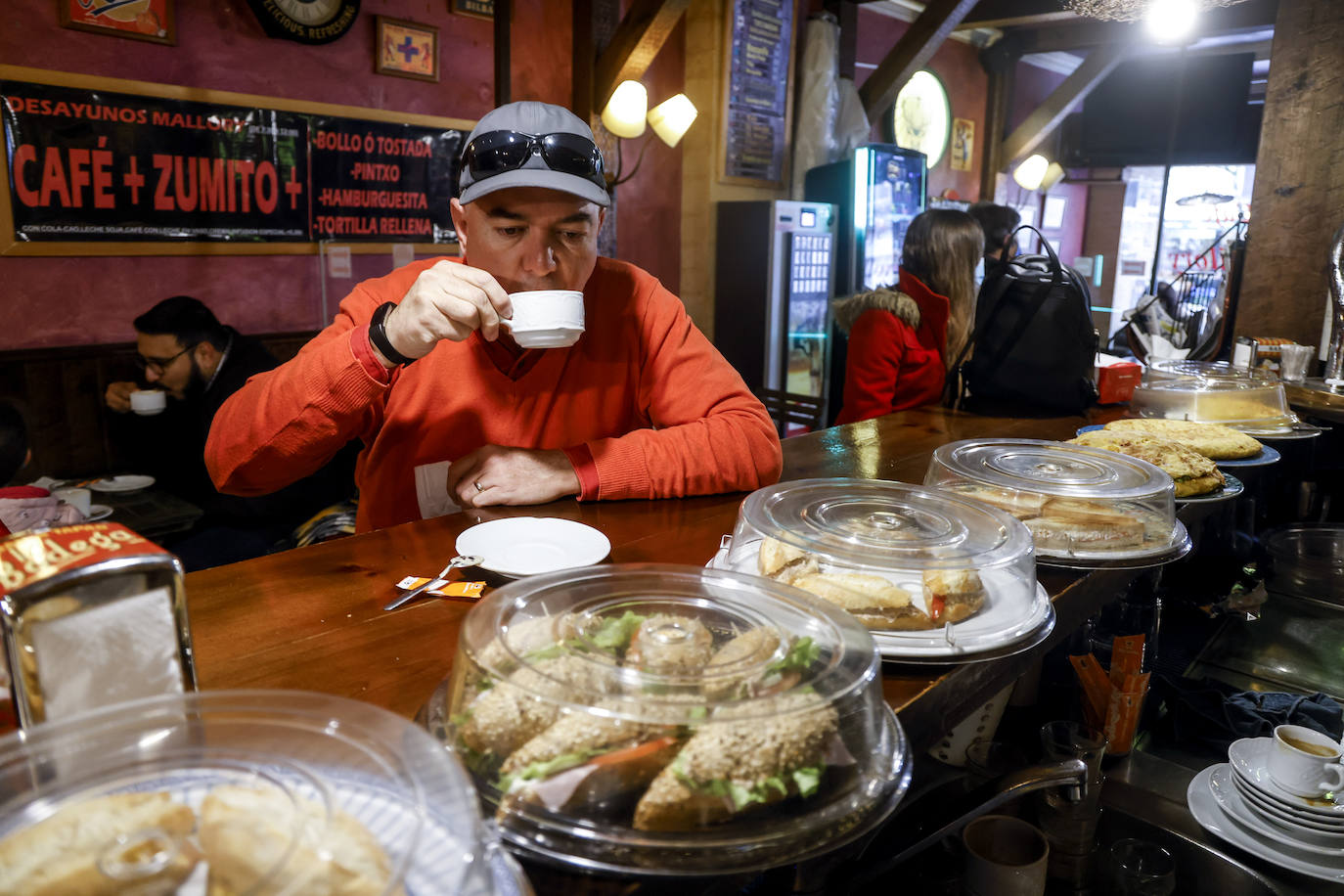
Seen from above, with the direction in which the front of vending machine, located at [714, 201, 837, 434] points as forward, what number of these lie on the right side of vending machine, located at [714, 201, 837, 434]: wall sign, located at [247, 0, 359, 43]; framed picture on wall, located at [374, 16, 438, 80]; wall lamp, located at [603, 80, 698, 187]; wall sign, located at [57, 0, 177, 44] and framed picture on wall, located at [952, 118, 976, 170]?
4

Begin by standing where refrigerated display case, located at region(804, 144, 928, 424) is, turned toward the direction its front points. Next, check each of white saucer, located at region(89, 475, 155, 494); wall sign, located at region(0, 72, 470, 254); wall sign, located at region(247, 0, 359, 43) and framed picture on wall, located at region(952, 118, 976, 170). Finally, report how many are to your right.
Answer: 3

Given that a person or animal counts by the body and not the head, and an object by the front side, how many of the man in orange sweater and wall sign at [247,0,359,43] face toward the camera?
2

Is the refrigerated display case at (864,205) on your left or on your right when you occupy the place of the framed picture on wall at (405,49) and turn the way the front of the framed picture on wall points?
on your left

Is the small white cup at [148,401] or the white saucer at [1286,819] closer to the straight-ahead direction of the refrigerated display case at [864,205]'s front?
the white saucer

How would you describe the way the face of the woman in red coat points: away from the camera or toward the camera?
away from the camera

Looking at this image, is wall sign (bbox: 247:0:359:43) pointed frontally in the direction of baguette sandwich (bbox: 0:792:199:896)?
yes
